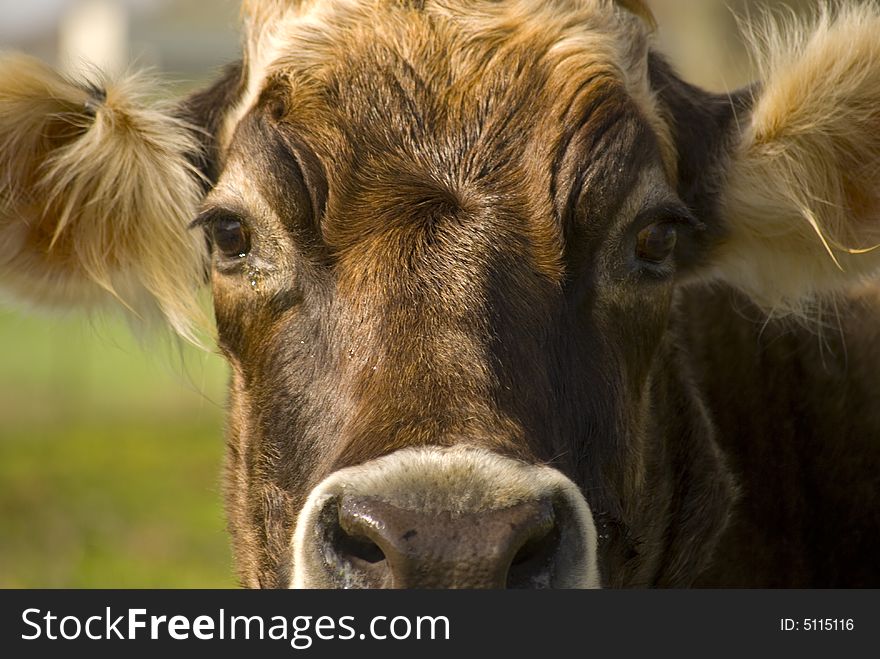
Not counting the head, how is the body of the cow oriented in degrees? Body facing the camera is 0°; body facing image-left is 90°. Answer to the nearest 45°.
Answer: approximately 0°
